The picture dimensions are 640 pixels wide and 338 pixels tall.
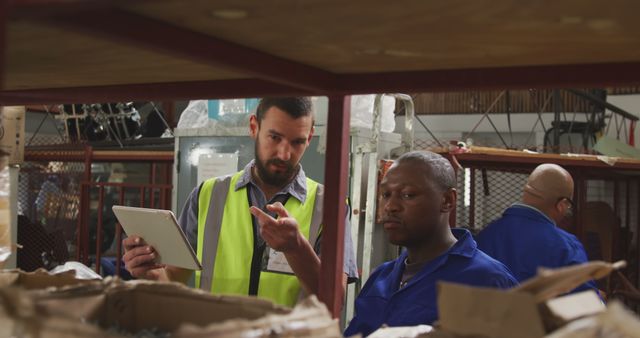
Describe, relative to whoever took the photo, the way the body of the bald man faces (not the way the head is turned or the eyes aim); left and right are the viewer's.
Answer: facing away from the viewer and to the right of the viewer

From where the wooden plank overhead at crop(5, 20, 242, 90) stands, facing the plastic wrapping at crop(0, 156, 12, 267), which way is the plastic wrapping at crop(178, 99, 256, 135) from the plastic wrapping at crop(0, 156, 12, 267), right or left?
right

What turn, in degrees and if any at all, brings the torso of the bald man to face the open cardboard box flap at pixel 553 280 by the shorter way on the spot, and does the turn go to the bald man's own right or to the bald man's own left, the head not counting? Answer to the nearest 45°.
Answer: approximately 135° to the bald man's own right

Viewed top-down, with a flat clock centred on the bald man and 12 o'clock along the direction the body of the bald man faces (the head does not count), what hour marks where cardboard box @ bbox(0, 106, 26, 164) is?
The cardboard box is roughly at 7 o'clock from the bald man.

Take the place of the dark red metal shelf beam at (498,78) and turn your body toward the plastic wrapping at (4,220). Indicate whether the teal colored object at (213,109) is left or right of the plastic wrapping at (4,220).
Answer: right

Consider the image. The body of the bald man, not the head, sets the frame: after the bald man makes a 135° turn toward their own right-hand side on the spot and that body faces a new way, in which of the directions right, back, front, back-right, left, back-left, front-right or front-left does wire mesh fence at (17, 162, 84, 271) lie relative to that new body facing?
right

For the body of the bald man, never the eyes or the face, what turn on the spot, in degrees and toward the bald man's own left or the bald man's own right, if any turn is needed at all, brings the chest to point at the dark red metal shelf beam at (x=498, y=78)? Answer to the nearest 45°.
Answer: approximately 135° to the bald man's own right

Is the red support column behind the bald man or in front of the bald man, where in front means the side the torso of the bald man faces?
behind

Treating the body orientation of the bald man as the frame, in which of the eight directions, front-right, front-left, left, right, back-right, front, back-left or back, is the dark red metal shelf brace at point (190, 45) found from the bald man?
back-right

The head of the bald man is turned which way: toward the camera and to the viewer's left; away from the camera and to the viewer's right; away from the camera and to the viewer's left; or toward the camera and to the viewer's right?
away from the camera and to the viewer's right
